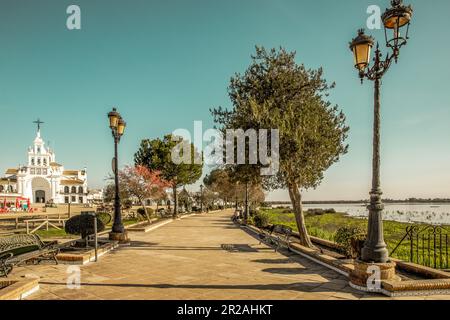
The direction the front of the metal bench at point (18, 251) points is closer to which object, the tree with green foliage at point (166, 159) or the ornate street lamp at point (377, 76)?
the ornate street lamp

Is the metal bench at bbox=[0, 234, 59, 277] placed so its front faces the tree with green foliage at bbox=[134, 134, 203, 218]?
no

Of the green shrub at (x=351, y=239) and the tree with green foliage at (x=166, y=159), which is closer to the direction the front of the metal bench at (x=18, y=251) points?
the green shrub

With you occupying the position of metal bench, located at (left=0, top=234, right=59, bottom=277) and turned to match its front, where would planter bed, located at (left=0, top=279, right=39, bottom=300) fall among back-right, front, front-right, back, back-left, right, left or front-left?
front-right

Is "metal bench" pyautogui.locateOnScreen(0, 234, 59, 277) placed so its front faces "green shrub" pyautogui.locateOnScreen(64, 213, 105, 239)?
no

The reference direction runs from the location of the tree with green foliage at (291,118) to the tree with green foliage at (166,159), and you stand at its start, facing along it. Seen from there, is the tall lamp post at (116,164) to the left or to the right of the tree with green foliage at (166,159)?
left

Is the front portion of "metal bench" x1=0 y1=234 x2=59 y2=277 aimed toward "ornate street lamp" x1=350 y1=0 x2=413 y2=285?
yes

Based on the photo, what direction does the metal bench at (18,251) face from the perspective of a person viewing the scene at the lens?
facing the viewer and to the right of the viewer

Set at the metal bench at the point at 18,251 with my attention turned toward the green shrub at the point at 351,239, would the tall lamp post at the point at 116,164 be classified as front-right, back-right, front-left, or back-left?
front-left
